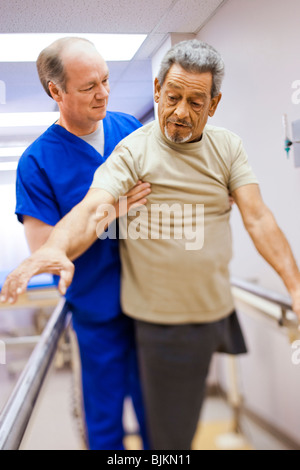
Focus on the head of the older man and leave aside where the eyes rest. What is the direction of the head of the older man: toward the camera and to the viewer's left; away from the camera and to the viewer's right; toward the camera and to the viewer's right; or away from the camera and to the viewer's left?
toward the camera and to the viewer's left

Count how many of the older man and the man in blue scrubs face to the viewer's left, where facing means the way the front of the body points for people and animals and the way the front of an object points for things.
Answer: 0

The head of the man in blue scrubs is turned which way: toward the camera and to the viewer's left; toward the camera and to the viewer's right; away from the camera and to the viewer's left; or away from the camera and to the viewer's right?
toward the camera and to the viewer's right

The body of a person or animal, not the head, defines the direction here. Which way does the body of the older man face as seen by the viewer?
toward the camera

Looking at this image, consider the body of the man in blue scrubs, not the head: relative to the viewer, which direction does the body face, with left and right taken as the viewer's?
facing the viewer and to the right of the viewer
